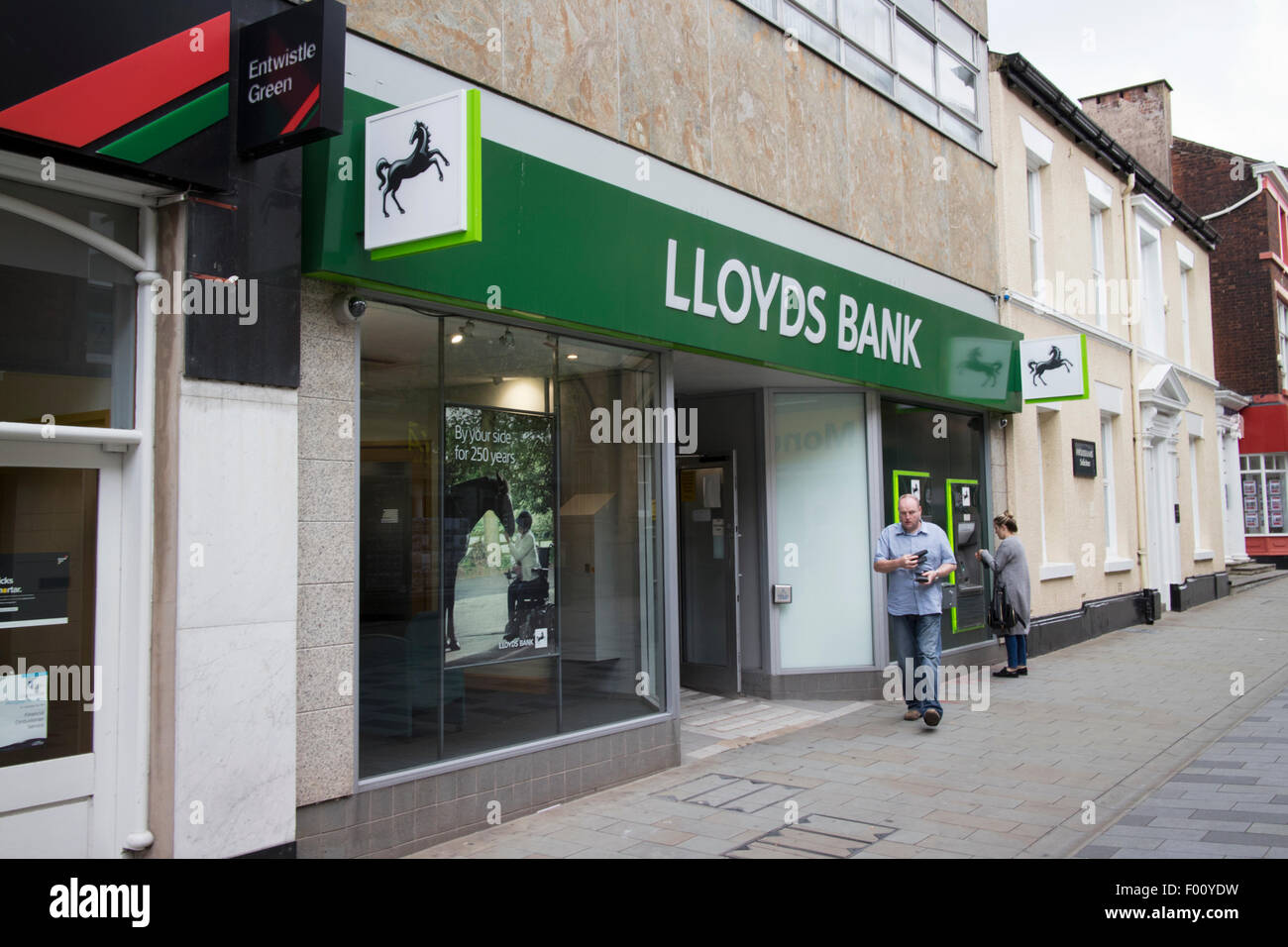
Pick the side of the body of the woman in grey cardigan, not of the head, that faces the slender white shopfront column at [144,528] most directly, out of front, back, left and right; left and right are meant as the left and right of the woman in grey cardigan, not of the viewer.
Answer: left

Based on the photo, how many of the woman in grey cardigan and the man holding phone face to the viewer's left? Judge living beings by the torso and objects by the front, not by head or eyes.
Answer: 1

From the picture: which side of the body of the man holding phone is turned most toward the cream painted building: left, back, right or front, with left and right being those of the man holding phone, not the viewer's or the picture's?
back

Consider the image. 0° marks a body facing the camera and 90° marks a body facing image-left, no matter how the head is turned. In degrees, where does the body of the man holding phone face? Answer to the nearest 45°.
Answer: approximately 0°

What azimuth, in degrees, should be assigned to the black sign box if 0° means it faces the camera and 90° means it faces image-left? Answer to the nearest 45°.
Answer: approximately 45°

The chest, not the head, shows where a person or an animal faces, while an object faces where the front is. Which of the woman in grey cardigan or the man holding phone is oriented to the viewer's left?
the woman in grey cardigan

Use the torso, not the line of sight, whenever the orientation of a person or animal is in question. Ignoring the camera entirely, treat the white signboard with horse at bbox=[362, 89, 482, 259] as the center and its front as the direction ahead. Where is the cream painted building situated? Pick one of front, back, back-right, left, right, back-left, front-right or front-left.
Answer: back

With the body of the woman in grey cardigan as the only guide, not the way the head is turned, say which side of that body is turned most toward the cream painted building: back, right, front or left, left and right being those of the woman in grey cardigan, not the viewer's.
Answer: right

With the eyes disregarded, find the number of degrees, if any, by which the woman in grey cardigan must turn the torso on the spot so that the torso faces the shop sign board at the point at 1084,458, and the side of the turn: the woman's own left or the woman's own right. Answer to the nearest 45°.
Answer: approximately 90° to the woman's own right

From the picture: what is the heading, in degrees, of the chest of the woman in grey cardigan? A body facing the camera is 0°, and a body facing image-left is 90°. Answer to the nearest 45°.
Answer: approximately 90°
